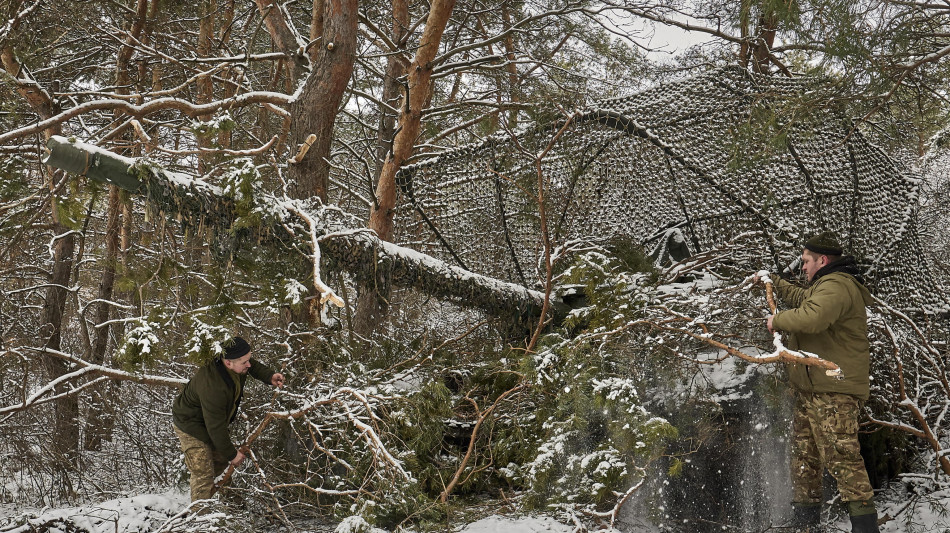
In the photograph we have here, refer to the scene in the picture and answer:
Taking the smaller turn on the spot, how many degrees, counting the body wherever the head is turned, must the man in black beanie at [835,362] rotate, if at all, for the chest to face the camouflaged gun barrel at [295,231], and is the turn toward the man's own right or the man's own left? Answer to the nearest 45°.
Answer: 0° — they already face it

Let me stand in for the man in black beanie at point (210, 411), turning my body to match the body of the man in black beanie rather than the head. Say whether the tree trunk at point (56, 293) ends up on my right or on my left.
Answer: on my left

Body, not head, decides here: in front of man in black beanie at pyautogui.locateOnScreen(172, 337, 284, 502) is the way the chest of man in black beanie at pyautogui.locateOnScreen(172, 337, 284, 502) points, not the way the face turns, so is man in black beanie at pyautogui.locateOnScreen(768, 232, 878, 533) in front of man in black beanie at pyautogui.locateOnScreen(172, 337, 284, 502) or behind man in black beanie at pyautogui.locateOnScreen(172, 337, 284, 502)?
in front

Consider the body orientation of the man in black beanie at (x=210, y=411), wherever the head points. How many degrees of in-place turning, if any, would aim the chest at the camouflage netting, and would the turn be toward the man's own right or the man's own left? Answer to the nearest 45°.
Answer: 0° — they already face it

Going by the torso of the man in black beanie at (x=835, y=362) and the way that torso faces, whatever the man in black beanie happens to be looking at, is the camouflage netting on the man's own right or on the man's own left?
on the man's own right

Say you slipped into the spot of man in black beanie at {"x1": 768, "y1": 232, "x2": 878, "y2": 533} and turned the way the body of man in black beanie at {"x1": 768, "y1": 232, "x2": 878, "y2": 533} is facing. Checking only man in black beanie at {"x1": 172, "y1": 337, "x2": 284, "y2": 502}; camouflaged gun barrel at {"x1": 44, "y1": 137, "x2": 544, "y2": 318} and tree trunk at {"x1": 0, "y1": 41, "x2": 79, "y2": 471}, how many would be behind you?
0

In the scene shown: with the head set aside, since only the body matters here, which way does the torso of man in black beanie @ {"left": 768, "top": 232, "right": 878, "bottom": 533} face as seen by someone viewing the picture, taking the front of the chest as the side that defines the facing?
to the viewer's left

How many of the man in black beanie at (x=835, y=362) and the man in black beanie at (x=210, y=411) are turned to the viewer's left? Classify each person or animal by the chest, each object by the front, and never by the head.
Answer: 1

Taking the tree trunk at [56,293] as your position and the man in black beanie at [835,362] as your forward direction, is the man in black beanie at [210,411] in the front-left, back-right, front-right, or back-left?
front-right

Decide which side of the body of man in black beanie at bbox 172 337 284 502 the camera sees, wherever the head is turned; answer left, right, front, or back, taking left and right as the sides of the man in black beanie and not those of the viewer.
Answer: right

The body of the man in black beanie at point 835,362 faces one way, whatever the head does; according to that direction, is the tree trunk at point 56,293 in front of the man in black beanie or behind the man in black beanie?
in front

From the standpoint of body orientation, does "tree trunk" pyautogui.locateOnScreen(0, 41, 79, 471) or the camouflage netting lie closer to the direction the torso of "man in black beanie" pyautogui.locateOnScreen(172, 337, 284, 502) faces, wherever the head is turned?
the camouflage netting

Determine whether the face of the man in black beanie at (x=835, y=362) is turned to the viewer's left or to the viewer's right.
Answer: to the viewer's left
